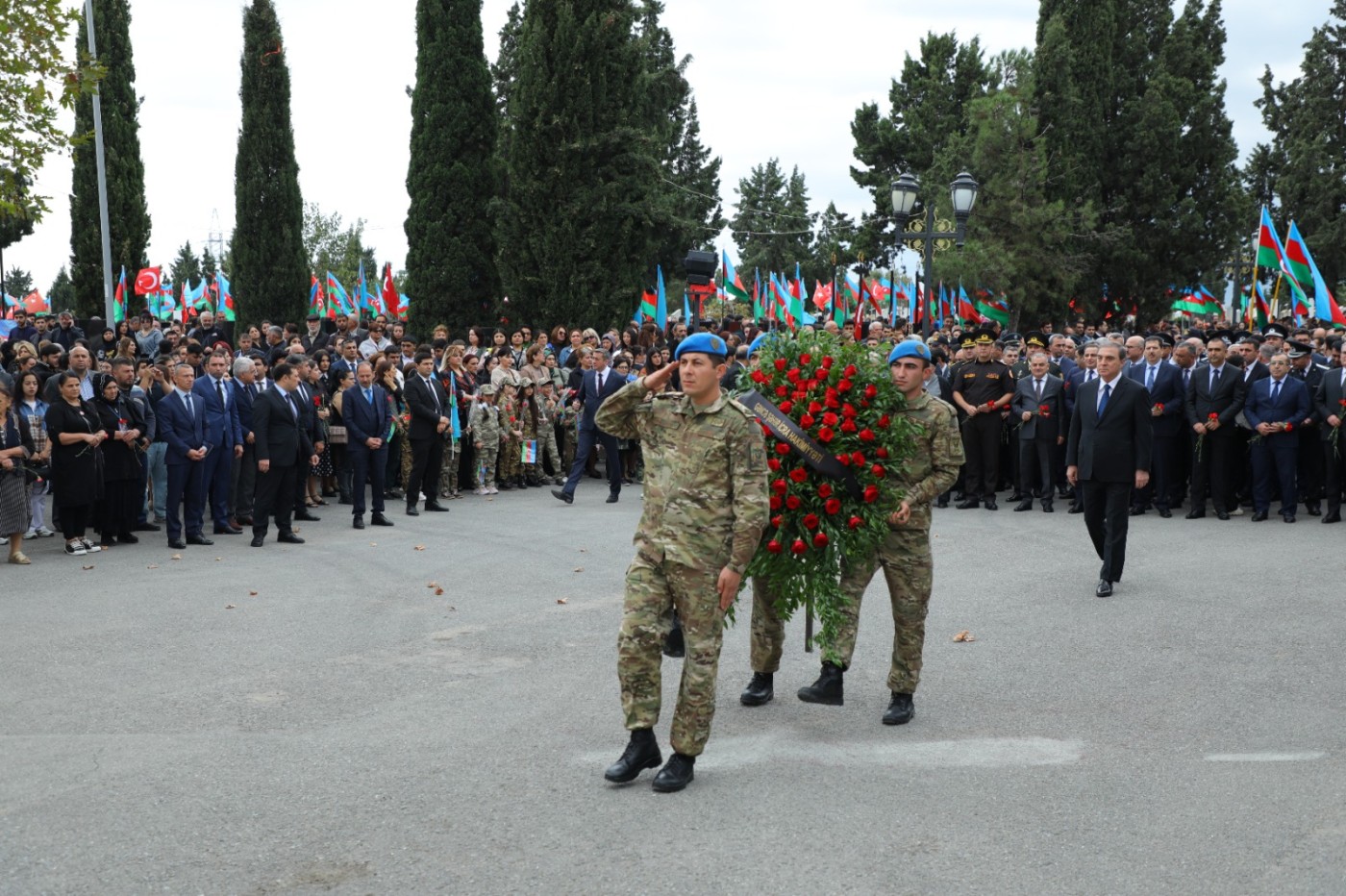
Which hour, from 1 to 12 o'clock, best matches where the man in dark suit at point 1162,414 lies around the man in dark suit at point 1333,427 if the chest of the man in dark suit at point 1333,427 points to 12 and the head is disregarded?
the man in dark suit at point 1162,414 is roughly at 3 o'clock from the man in dark suit at point 1333,427.

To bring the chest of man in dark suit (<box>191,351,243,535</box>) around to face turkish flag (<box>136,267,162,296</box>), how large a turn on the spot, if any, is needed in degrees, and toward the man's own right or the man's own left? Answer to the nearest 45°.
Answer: approximately 135° to the man's own left

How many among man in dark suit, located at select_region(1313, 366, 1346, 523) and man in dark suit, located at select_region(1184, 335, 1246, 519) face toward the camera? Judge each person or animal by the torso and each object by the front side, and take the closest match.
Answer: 2

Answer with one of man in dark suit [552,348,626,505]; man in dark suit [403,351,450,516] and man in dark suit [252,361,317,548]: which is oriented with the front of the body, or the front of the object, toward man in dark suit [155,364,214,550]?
man in dark suit [552,348,626,505]

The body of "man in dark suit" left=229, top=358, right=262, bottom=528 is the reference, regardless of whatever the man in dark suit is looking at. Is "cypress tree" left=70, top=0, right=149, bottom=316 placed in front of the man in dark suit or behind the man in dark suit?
behind

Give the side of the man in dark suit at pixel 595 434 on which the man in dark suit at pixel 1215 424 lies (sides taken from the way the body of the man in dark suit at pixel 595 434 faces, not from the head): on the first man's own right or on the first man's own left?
on the first man's own left

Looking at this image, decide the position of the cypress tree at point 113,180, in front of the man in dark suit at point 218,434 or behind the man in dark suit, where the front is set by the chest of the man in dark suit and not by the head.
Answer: behind

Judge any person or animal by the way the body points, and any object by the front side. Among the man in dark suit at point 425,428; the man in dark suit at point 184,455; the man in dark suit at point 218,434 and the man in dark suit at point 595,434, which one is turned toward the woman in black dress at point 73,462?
the man in dark suit at point 595,434

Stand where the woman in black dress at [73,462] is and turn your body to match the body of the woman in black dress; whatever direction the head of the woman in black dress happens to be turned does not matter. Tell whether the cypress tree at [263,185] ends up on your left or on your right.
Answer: on your left

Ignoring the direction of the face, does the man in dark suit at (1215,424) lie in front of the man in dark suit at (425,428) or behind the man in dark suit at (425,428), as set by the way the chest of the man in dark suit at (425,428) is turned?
in front

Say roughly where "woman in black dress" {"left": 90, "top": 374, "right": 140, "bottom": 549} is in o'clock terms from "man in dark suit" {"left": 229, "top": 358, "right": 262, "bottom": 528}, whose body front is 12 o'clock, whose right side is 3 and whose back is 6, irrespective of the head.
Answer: The woman in black dress is roughly at 3 o'clock from the man in dark suit.
